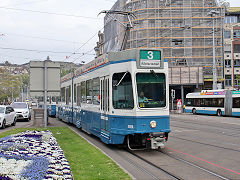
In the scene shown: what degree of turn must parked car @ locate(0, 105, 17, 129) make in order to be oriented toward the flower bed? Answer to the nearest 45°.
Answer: approximately 45° to its left

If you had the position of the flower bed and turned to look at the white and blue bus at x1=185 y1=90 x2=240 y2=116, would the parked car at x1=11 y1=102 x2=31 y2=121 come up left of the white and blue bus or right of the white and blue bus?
left

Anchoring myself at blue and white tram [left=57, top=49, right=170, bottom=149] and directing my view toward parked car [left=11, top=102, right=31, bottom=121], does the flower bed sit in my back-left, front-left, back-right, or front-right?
back-left

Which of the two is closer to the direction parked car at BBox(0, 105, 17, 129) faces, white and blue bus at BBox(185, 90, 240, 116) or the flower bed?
the flower bed

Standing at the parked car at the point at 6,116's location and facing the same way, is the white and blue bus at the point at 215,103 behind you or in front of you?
behind

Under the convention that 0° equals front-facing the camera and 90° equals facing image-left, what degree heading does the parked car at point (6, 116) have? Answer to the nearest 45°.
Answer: approximately 45°

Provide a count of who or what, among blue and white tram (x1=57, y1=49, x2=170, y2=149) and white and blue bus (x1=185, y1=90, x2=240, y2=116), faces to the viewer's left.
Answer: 1

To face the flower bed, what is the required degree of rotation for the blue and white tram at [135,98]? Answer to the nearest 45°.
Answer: approximately 90° to its right

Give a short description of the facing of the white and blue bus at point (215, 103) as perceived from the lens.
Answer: facing to the left of the viewer

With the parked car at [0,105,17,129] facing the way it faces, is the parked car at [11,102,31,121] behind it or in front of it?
behind

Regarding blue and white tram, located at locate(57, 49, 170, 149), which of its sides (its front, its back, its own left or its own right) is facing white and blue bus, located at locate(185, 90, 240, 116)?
left

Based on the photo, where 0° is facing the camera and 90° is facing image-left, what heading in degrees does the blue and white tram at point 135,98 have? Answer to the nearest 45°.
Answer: approximately 315°

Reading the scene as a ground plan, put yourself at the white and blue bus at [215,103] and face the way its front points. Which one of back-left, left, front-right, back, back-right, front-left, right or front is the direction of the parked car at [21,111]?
front-left
